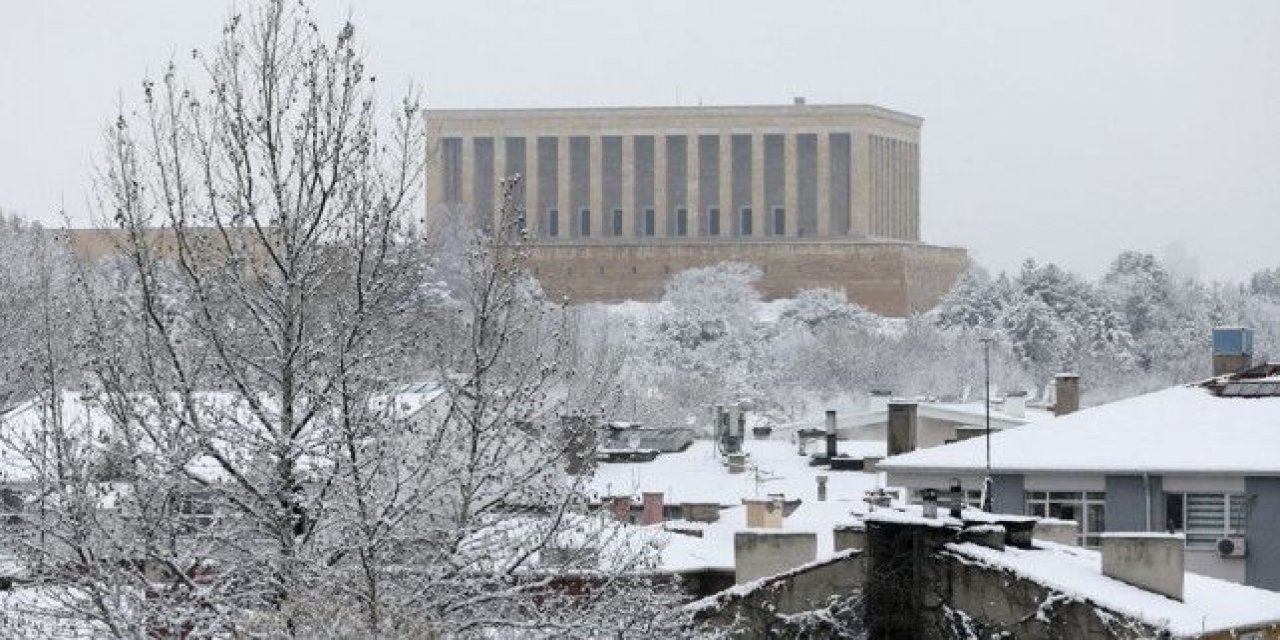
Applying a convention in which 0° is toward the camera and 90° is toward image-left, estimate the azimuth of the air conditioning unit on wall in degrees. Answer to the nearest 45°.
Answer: approximately 0°
